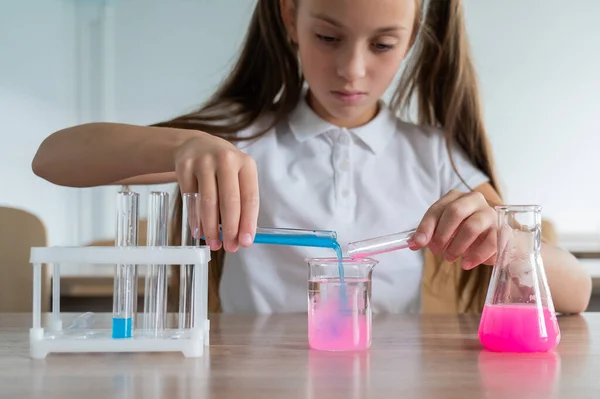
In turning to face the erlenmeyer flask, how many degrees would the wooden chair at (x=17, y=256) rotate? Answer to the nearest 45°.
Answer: approximately 45° to its left

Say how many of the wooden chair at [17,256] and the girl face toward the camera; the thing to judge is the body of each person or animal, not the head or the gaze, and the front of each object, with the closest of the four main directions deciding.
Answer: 2

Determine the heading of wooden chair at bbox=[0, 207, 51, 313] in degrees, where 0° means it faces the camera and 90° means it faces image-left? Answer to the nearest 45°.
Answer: approximately 0°

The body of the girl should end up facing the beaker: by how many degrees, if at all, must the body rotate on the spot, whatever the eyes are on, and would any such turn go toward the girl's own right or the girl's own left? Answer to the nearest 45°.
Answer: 0° — they already face it

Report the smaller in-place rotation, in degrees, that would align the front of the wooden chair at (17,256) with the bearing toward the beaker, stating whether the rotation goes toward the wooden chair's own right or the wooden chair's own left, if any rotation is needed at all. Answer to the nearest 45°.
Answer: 0° — it already faces it

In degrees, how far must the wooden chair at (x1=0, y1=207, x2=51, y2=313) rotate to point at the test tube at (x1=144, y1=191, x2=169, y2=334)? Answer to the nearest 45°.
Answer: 0° — it already faces it

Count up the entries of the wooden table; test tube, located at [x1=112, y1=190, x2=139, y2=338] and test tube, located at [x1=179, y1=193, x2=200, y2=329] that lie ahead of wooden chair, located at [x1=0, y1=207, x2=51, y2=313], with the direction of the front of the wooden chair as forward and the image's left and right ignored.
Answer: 3

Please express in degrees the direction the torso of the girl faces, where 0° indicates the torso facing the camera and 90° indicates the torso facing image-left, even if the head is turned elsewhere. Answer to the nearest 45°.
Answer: approximately 0°
